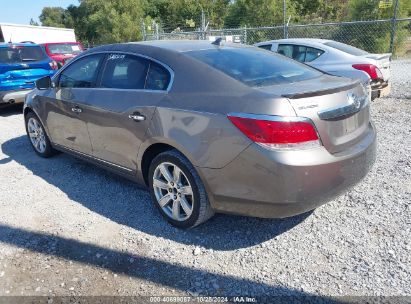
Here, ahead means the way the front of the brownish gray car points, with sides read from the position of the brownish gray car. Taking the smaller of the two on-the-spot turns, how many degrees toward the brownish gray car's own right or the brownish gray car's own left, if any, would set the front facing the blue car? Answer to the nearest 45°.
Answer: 0° — it already faces it

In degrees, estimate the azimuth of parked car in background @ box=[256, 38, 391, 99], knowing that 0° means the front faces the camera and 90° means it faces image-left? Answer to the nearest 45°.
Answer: approximately 135°

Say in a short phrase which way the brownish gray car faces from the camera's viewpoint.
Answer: facing away from the viewer and to the left of the viewer

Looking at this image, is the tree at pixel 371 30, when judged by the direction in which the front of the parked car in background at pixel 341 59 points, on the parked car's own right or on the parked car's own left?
on the parked car's own right

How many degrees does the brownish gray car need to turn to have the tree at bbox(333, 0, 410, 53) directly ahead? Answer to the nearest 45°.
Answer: approximately 90° to its right

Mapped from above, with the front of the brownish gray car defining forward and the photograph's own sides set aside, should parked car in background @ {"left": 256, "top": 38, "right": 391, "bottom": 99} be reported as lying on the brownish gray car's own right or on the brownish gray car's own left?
on the brownish gray car's own right

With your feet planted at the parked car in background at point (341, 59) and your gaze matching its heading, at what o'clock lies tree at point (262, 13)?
The tree is roughly at 1 o'clock from the parked car in background.
